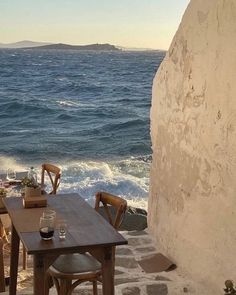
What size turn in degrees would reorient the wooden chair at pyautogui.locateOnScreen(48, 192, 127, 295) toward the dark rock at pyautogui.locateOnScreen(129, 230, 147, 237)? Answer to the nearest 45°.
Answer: approximately 135° to its right

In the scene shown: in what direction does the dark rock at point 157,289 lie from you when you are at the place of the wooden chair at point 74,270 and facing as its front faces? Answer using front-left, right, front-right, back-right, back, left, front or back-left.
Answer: back

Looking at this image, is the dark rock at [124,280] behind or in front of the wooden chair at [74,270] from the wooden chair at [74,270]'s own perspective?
behind

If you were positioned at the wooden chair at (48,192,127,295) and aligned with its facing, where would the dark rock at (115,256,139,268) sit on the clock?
The dark rock is roughly at 5 o'clock from the wooden chair.

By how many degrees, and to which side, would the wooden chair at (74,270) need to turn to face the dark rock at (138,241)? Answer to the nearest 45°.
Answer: approximately 135° to its right

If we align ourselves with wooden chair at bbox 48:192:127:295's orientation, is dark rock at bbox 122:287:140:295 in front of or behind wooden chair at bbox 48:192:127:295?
behind
